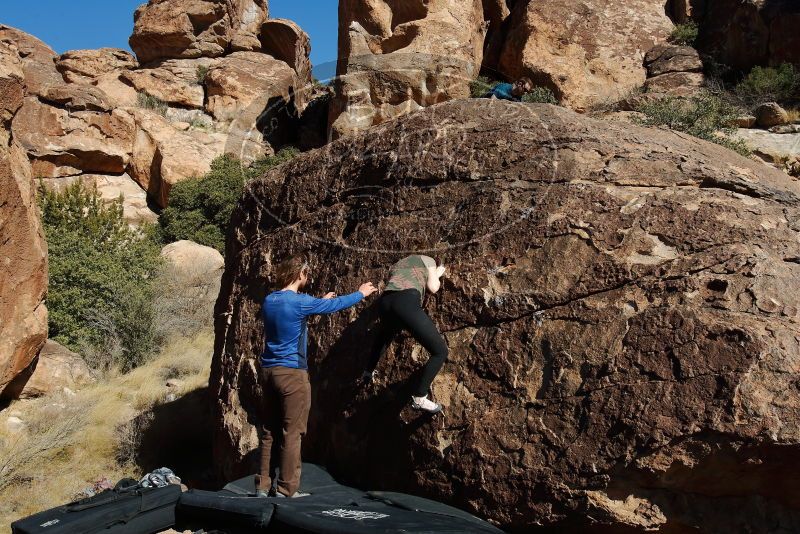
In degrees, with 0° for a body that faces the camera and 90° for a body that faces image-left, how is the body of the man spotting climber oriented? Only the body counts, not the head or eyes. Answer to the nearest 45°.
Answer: approximately 225°

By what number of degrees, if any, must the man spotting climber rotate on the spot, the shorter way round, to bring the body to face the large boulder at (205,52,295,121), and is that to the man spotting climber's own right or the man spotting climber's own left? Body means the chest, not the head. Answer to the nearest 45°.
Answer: approximately 45° to the man spotting climber's own left

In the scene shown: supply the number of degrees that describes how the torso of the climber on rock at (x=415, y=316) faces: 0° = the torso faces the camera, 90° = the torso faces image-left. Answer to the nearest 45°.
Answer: approximately 225°

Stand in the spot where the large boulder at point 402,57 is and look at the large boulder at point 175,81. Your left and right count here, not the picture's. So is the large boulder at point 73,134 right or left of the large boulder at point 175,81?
left

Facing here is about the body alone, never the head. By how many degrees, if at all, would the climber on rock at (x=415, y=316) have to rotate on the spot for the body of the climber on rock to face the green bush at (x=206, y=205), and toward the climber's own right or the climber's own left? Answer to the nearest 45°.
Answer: approximately 45° to the climber's own left

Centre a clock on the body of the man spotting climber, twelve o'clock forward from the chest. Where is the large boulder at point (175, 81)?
The large boulder is roughly at 10 o'clock from the man spotting climber.

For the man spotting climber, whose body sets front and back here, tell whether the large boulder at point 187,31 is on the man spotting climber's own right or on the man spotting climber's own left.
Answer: on the man spotting climber's own left

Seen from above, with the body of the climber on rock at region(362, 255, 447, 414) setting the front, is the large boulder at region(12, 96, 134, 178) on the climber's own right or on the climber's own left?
on the climber's own left

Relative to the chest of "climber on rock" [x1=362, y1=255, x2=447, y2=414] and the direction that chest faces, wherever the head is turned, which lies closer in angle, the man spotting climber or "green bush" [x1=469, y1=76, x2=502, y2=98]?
the green bush
